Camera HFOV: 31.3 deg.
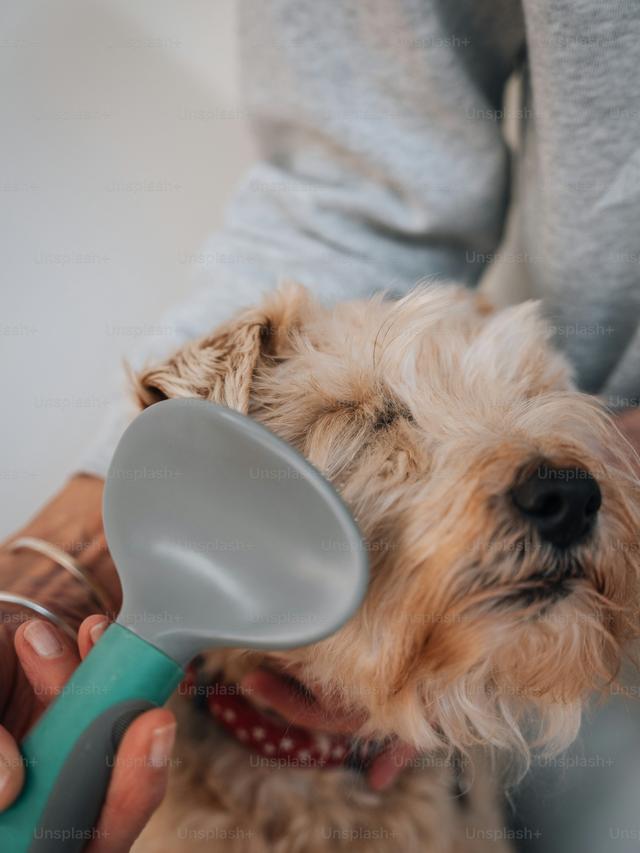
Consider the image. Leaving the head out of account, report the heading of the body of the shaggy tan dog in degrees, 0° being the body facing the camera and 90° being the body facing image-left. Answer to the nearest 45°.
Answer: approximately 315°
